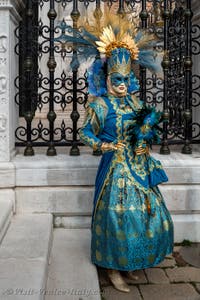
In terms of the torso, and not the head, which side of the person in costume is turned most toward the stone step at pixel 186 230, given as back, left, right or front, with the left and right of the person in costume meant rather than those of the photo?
left

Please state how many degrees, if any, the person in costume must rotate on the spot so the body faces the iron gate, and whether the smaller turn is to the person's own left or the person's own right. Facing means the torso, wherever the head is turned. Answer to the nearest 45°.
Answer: approximately 135° to the person's own left

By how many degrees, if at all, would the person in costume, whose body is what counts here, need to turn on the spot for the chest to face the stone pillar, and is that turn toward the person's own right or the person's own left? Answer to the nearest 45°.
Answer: approximately 180°

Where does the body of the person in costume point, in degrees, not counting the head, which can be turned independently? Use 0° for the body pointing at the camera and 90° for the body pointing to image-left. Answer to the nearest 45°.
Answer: approximately 315°

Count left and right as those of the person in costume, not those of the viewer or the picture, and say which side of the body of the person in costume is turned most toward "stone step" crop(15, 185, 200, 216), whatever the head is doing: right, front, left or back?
back

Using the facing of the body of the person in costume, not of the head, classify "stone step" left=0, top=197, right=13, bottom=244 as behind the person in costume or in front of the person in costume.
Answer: behind
